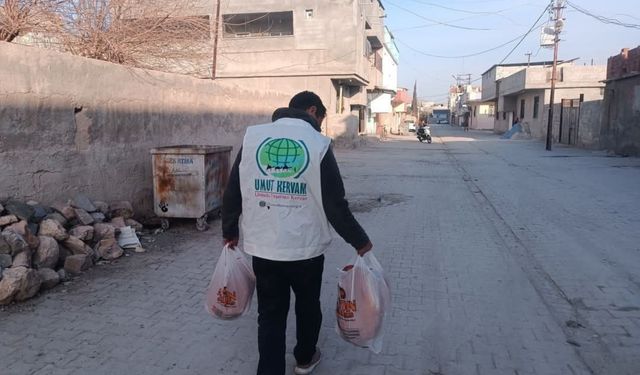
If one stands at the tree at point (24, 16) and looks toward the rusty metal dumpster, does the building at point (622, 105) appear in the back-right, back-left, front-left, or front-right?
front-left

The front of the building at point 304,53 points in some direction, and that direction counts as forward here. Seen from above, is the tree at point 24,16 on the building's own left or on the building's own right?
on the building's own right

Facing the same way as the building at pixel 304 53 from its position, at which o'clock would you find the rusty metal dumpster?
The rusty metal dumpster is roughly at 3 o'clock from the building.

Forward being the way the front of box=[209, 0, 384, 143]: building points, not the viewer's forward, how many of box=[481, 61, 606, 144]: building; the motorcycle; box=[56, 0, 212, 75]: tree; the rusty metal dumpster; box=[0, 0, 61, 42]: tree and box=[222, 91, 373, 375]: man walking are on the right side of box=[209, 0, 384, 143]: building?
4

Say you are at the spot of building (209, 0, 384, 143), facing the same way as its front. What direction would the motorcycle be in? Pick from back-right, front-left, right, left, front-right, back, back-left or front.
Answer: front-left

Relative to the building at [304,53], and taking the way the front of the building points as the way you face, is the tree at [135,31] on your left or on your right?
on your right

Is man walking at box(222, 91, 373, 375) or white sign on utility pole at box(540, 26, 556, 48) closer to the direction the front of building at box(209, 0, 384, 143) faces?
the white sign on utility pole

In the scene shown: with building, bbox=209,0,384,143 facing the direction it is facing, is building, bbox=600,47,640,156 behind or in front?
in front

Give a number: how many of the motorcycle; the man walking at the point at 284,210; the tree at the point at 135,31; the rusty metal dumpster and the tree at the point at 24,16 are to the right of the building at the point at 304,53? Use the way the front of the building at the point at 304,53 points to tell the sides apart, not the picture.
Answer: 4

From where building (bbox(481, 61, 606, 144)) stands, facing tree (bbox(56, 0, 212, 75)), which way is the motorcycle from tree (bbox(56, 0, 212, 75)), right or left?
right

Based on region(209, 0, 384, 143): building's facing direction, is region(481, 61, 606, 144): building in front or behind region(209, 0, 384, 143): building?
in front

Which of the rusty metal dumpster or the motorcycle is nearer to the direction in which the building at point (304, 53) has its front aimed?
the motorcycle

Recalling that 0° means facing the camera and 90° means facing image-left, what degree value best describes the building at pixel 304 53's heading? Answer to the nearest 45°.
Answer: approximately 270°

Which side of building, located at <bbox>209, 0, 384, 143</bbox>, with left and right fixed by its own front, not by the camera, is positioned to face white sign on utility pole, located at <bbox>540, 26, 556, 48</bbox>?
front

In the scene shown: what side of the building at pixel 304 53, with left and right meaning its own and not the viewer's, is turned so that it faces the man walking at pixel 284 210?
right

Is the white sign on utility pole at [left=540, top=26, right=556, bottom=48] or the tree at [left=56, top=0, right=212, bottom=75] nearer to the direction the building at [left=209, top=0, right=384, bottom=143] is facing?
the white sign on utility pole
